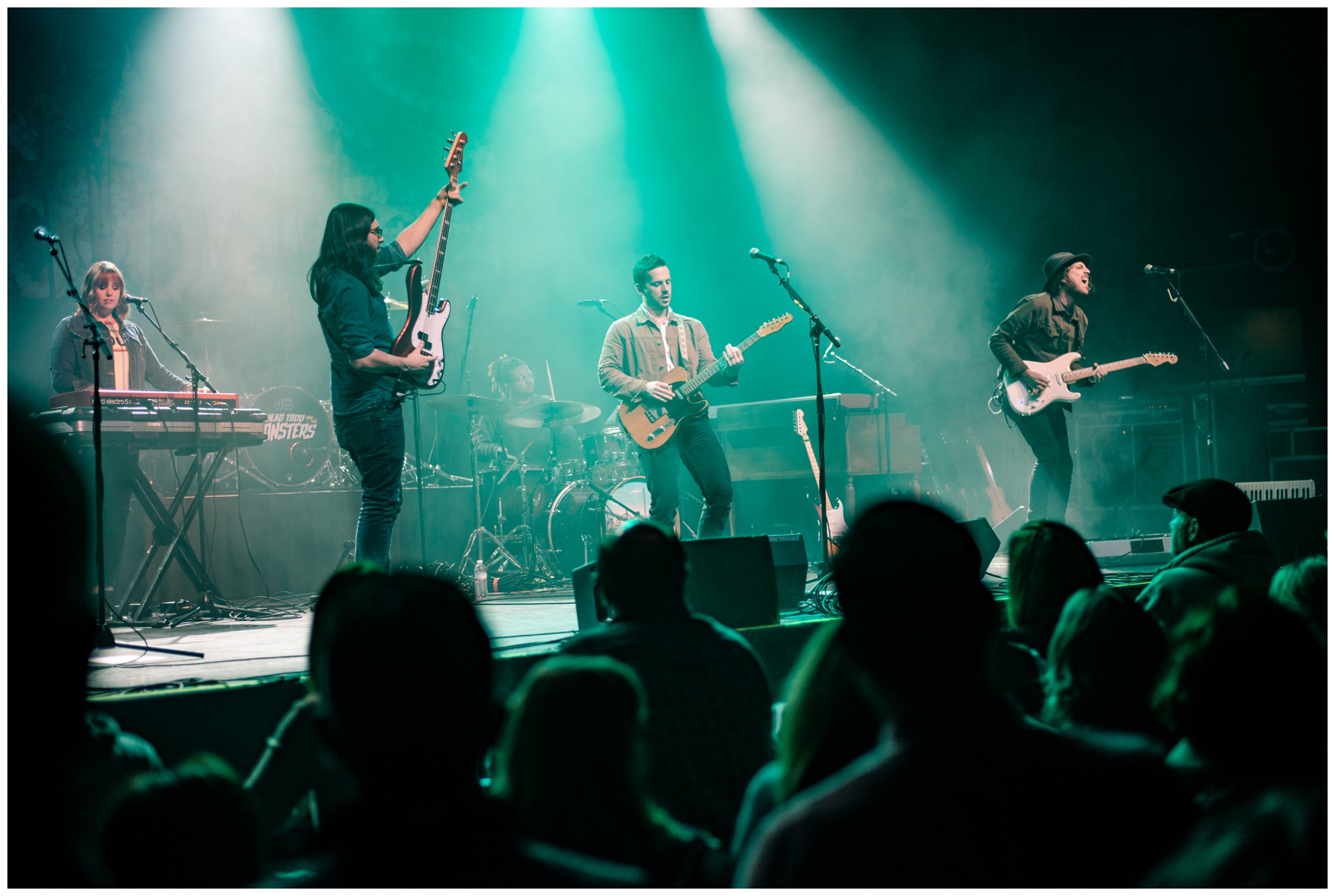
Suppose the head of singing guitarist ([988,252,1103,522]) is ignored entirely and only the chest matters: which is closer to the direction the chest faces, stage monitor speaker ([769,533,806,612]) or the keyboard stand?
the stage monitor speaker

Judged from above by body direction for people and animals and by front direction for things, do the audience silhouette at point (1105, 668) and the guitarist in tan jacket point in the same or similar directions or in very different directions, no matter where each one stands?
very different directions

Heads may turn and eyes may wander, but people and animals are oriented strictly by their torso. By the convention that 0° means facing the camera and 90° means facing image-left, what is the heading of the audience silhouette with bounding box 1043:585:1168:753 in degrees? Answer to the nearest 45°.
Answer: approximately 135°

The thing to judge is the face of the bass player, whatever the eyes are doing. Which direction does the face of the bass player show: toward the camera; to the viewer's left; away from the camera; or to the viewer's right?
to the viewer's right

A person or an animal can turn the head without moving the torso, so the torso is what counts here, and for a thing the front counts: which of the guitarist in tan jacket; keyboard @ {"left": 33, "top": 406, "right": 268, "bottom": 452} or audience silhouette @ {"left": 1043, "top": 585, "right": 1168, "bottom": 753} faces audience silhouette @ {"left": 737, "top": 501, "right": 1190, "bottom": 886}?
the guitarist in tan jacket

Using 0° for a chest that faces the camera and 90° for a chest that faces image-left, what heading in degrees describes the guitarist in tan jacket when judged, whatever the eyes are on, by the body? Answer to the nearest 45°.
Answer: approximately 0°

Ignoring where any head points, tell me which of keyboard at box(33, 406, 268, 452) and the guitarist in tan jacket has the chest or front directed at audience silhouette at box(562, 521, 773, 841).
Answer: the guitarist in tan jacket

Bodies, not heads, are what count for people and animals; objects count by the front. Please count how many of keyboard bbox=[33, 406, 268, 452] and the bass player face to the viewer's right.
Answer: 1

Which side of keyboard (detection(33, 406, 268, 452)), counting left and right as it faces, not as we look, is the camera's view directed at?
back
